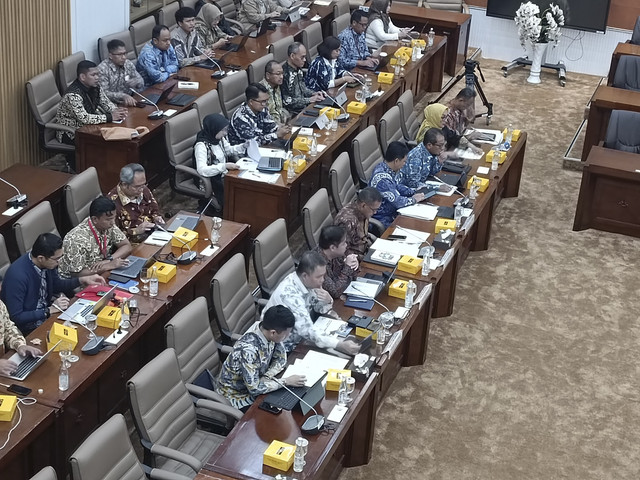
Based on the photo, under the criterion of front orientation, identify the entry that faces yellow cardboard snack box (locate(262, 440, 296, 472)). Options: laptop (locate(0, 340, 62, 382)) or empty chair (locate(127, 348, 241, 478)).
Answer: the empty chair

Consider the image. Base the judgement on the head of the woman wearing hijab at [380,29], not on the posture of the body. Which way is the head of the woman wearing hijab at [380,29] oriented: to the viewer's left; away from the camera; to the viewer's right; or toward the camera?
to the viewer's right

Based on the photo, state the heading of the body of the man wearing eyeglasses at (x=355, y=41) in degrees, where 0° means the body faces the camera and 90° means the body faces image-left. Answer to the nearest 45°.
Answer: approximately 315°

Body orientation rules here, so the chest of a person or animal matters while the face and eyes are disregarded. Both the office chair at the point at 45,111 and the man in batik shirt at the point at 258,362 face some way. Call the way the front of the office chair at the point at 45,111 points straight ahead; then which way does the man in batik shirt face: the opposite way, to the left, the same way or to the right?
the same way

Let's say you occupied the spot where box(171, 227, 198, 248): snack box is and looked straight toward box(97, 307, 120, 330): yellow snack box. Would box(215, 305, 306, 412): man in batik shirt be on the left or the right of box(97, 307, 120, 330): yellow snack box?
left

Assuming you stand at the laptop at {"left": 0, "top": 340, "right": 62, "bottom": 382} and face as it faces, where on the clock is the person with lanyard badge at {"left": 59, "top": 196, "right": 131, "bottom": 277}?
The person with lanyard badge is roughly at 2 o'clock from the laptop.

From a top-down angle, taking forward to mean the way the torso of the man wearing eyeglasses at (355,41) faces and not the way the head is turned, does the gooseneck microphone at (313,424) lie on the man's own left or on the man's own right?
on the man's own right

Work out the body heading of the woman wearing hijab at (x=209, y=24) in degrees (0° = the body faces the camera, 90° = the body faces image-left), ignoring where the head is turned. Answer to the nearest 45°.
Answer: approximately 315°

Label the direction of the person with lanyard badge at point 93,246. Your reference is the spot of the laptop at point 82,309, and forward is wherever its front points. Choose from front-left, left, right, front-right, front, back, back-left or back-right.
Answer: front-right

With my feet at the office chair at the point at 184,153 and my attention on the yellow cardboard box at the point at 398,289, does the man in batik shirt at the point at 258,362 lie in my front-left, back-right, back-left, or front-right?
front-right

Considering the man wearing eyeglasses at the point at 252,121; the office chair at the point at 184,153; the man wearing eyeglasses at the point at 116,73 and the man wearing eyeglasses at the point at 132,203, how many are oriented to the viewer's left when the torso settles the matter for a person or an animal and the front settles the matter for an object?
0

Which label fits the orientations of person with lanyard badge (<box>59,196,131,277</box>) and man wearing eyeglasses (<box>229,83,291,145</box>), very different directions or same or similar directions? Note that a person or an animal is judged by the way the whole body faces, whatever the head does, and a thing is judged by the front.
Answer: same or similar directions

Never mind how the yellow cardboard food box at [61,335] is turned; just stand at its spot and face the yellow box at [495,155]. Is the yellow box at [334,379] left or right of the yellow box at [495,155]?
right

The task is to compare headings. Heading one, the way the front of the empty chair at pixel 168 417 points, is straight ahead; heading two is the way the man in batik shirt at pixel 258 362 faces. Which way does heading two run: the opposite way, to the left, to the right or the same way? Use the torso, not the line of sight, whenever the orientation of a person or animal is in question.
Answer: the same way

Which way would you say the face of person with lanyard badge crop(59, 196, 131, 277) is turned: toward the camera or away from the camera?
toward the camera

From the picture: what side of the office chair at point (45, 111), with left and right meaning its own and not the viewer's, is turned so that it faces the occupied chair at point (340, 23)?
left

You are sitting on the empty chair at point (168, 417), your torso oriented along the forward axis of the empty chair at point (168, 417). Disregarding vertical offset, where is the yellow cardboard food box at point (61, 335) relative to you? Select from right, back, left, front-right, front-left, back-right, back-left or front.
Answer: back

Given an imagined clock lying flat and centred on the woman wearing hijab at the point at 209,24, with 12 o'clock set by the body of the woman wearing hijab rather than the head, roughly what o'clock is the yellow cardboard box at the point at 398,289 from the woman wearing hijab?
The yellow cardboard box is roughly at 1 o'clock from the woman wearing hijab.

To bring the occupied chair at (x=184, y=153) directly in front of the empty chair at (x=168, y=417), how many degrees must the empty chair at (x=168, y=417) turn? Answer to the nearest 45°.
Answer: approximately 135° to its left

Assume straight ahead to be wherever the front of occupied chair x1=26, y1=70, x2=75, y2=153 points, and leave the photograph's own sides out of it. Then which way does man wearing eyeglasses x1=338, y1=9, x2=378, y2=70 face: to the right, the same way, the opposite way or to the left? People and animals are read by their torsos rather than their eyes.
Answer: the same way
